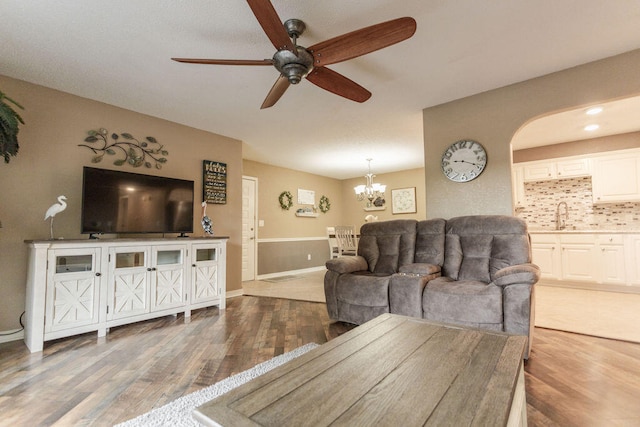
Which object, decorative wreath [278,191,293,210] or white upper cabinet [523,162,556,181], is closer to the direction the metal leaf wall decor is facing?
the white upper cabinet

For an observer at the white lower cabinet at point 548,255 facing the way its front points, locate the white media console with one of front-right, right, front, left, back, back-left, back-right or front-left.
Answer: front-right

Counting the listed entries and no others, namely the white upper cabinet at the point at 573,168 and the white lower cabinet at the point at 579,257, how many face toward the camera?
2

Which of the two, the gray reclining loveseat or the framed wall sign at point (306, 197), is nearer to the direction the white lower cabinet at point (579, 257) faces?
the gray reclining loveseat

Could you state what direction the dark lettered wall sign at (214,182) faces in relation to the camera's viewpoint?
facing the viewer and to the right of the viewer

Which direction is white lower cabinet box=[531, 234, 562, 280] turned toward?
toward the camera

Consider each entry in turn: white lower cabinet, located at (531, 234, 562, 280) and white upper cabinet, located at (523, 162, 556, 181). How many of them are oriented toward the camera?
2

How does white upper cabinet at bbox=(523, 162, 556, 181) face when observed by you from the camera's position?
facing the viewer

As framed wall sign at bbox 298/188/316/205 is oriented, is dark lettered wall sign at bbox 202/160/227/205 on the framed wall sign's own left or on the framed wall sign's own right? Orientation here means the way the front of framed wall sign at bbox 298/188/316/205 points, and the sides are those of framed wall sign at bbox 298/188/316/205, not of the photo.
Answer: on the framed wall sign's own right

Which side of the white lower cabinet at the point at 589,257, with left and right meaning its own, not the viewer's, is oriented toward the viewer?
front

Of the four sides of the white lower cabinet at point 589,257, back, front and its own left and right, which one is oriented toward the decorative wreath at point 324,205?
right

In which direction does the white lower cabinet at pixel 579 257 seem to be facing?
toward the camera
